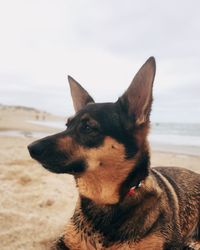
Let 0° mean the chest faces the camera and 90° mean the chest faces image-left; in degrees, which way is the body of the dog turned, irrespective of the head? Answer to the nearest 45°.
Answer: approximately 45°
